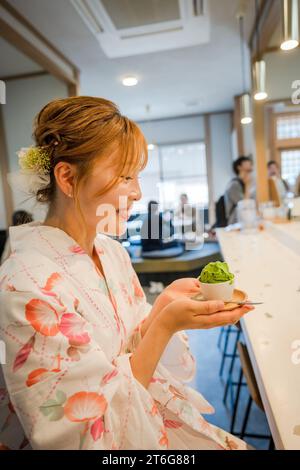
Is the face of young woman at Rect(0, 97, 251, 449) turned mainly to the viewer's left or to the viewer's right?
to the viewer's right

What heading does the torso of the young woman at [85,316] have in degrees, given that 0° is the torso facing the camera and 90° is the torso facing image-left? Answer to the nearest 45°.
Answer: approximately 270°
